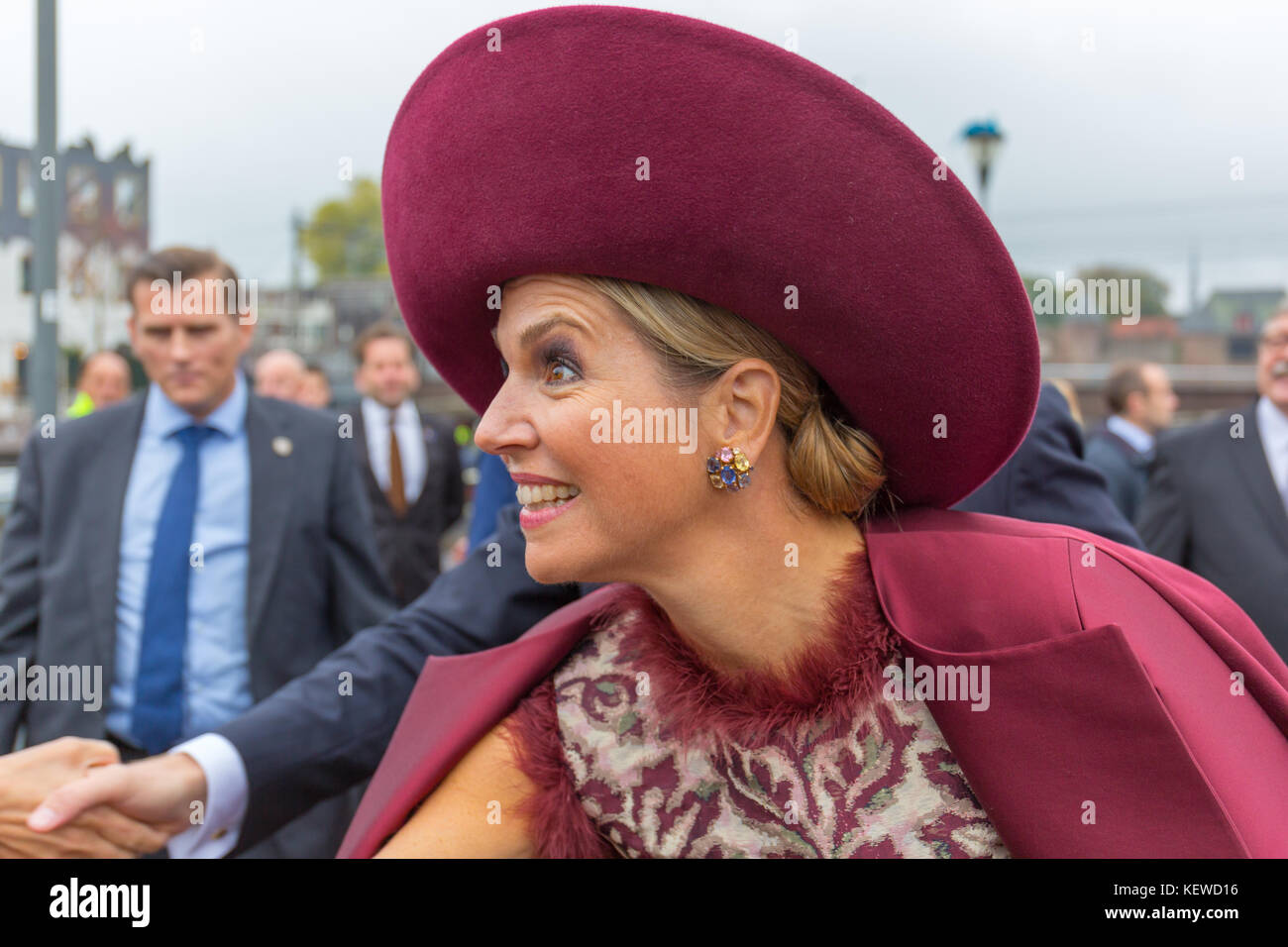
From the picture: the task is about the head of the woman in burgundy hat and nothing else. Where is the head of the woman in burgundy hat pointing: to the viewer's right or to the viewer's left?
to the viewer's left

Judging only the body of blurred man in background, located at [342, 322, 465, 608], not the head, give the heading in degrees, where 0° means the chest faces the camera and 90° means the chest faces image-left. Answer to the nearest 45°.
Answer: approximately 0°

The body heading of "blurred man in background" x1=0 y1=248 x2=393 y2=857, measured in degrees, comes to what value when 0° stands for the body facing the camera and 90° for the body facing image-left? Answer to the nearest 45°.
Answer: approximately 0°
